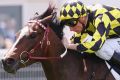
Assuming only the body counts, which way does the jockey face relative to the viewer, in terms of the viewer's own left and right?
facing to the left of the viewer
